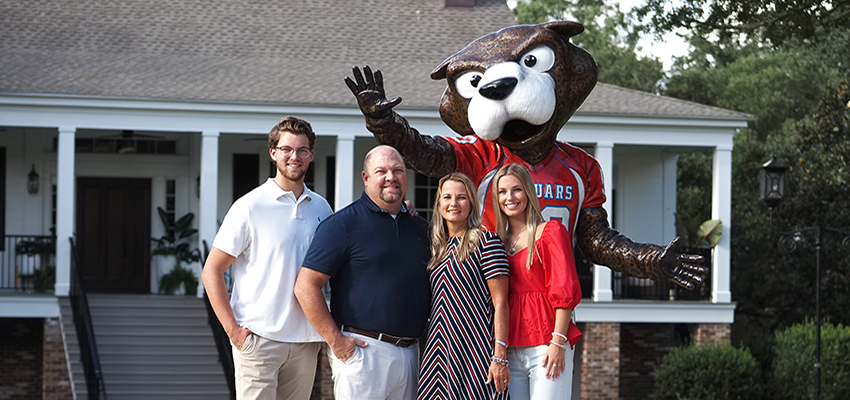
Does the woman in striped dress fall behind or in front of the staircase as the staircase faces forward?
in front

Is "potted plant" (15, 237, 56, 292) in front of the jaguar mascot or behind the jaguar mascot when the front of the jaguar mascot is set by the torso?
behind

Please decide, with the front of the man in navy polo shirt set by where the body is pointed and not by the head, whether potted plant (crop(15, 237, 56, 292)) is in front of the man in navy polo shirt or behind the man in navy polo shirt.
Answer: behind

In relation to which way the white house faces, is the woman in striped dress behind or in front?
in front

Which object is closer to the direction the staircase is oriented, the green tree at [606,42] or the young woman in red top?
the young woman in red top

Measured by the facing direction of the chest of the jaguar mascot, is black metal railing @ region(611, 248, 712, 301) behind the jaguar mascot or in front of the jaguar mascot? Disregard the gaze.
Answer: behind
